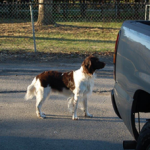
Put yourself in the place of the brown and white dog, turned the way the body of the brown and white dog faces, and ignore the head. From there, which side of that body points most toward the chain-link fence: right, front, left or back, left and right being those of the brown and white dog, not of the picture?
left

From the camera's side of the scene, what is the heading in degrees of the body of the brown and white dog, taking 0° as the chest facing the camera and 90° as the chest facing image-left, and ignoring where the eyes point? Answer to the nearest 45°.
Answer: approximately 270°

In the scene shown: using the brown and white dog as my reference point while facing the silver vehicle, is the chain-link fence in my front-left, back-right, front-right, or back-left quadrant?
back-left
